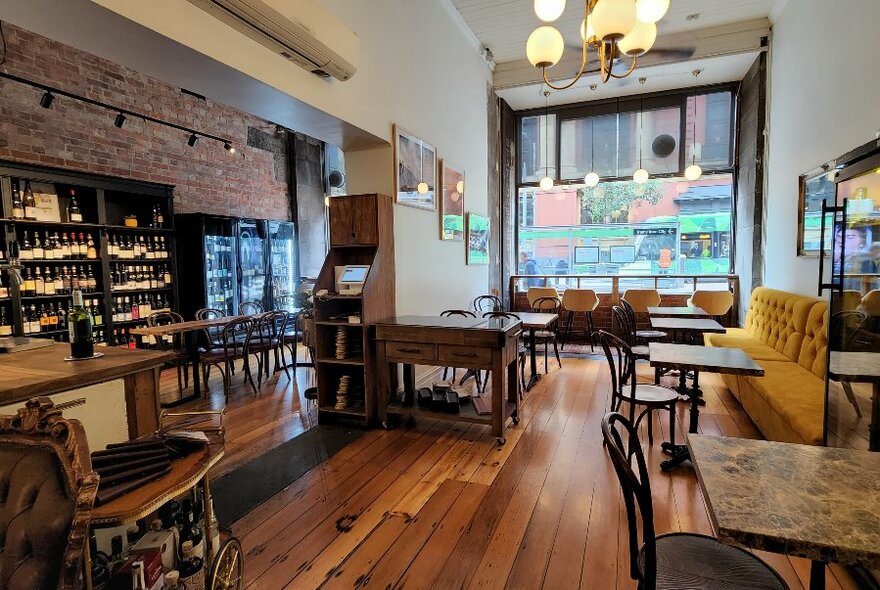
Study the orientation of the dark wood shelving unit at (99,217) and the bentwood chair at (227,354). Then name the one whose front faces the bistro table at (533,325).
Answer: the dark wood shelving unit

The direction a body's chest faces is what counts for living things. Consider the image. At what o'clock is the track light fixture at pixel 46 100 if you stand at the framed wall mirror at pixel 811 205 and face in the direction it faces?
The track light fixture is roughly at 12 o'clock from the framed wall mirror.

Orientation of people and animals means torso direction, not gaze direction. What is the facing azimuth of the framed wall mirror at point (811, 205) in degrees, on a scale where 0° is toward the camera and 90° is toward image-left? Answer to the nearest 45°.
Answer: approximately 45°

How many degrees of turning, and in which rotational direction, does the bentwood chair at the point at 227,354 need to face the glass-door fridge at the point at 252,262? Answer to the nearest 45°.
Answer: approximately 45° to its right

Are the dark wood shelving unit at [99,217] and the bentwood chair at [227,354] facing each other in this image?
yes

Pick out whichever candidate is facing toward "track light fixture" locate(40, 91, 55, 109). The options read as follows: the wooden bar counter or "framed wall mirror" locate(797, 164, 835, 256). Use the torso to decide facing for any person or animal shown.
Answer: the framed wall mirror

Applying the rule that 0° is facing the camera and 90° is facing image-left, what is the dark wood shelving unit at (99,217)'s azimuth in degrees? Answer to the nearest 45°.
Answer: approximately 315°

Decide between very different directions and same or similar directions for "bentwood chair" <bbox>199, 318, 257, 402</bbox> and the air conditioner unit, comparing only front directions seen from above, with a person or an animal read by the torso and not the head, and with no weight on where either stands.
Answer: very different directions

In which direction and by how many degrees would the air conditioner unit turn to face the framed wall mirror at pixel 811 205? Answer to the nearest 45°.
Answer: approximately 45° to its left

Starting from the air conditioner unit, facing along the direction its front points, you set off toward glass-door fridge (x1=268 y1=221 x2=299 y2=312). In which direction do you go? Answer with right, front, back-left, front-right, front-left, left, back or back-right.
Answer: back-left

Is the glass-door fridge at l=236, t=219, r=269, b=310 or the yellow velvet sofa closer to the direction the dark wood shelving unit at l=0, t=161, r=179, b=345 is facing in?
the yellow velvet sofa

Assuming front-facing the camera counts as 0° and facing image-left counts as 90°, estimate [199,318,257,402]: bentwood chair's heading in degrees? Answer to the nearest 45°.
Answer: approximately 135°

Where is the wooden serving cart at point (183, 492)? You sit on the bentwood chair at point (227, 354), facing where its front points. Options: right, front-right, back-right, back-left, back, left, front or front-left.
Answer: back-left
